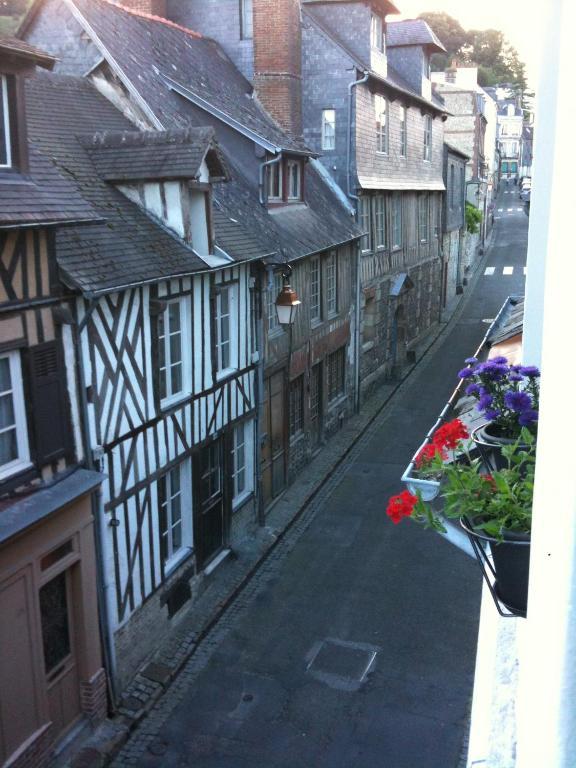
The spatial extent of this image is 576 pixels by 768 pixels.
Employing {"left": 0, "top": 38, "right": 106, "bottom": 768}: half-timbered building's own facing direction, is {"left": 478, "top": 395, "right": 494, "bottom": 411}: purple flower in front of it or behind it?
in front

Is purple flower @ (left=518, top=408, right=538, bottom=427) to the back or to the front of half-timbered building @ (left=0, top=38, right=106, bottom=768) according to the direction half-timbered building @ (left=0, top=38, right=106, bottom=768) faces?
to the front

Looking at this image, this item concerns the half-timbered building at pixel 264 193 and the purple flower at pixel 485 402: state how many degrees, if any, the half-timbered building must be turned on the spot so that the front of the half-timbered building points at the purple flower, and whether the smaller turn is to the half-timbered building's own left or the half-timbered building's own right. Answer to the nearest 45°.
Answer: approximately 45° to the half-timbered building's own right

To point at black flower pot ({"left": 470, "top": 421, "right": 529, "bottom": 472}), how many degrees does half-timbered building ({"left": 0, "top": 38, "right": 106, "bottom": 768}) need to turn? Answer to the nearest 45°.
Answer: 0° — it already faces it

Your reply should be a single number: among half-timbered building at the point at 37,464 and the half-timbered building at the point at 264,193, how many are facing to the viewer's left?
0

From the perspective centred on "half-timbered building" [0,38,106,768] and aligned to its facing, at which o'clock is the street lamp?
The street lamp is roughly at 9 o'clock from the half-timbered building.

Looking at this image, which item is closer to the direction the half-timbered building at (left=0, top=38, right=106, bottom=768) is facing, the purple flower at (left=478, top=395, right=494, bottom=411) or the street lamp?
the purple flower

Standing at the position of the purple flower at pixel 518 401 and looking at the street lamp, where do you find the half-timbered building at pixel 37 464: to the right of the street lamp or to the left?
left

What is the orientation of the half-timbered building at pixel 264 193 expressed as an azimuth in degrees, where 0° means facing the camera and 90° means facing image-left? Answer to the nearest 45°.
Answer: approximately 315°

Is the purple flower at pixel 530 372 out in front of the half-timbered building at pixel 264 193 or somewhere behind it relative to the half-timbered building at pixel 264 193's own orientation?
in front

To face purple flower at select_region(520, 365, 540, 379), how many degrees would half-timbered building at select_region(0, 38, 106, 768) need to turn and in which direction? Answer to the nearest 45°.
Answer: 0° — it already faces it

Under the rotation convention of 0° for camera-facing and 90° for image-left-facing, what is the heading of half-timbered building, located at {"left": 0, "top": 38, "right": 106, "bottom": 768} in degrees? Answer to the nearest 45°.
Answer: approximately 315°

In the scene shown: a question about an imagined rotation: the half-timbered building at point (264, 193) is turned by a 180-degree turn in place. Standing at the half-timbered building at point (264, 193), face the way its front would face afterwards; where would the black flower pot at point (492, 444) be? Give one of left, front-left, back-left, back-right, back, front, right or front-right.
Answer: back-left
